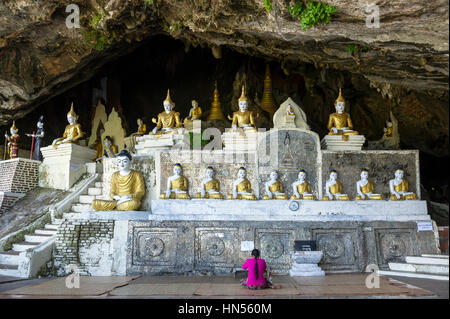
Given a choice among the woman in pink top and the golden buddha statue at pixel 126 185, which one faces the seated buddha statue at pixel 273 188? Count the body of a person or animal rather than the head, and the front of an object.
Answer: the woman in pink top

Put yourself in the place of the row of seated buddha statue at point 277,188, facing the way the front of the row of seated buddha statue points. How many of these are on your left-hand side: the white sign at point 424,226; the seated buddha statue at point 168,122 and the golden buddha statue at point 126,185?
1

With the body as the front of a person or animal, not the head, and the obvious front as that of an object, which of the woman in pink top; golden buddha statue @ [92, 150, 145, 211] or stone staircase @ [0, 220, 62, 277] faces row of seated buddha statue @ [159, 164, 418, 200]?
the woman in pink top

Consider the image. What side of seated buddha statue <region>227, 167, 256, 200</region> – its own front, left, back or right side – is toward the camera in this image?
front

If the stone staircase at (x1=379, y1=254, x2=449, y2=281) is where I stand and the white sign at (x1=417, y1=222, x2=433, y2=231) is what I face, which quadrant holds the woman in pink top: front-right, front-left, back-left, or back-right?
back-left

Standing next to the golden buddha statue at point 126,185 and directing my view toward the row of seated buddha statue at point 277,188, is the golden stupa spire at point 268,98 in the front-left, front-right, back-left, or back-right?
front-left

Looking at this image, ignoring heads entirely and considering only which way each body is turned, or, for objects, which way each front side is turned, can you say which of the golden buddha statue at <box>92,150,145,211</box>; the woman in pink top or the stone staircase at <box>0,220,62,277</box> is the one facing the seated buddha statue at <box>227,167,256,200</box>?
the woman in pink top

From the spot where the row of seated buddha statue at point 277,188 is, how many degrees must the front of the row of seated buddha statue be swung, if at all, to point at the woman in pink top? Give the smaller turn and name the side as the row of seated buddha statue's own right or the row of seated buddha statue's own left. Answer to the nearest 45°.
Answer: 0° — it already faces them

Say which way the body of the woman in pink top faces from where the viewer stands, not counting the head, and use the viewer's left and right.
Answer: facing away from the viewer

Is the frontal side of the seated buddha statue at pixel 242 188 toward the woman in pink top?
yes

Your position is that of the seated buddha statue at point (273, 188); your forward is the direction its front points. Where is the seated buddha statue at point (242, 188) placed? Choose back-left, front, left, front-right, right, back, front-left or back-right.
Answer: right

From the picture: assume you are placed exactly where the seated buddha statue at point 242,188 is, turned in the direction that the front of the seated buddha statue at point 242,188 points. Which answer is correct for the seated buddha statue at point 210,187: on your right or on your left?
on your right

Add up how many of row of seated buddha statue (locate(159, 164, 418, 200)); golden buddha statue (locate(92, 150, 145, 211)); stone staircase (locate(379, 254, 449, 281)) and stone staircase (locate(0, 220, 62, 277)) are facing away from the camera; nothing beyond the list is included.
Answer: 0

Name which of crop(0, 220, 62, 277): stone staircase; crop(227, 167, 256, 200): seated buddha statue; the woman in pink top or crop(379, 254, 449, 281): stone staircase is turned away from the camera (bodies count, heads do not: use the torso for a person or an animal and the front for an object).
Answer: the woman in pink top

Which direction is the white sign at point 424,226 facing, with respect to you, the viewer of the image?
facing the viewer
